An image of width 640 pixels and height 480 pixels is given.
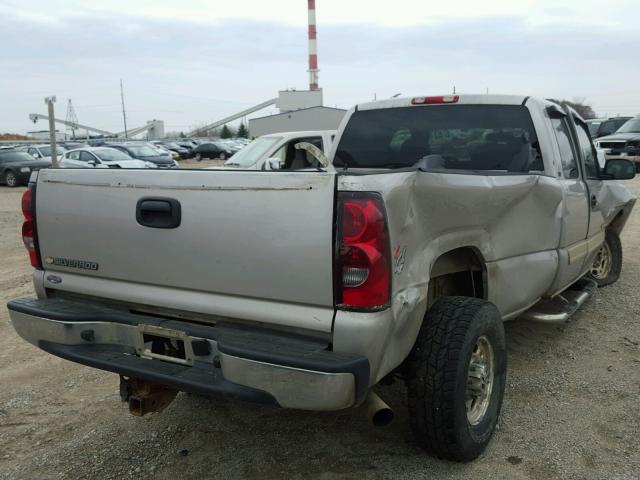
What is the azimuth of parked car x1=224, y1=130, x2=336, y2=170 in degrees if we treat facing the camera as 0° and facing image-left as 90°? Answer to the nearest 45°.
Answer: approximately 45°

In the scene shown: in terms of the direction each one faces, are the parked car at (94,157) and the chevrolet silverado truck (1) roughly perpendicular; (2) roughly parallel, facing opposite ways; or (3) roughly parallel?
roughly perpendicular

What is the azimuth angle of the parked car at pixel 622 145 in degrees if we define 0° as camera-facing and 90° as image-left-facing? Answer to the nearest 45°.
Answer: approximately 45°

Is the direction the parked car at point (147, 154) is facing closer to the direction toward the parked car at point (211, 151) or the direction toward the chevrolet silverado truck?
the chevrolet silverado truck

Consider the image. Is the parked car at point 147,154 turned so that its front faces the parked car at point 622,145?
yes

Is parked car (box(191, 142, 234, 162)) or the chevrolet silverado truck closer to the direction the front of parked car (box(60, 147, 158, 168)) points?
the chevrolet silverado truck
